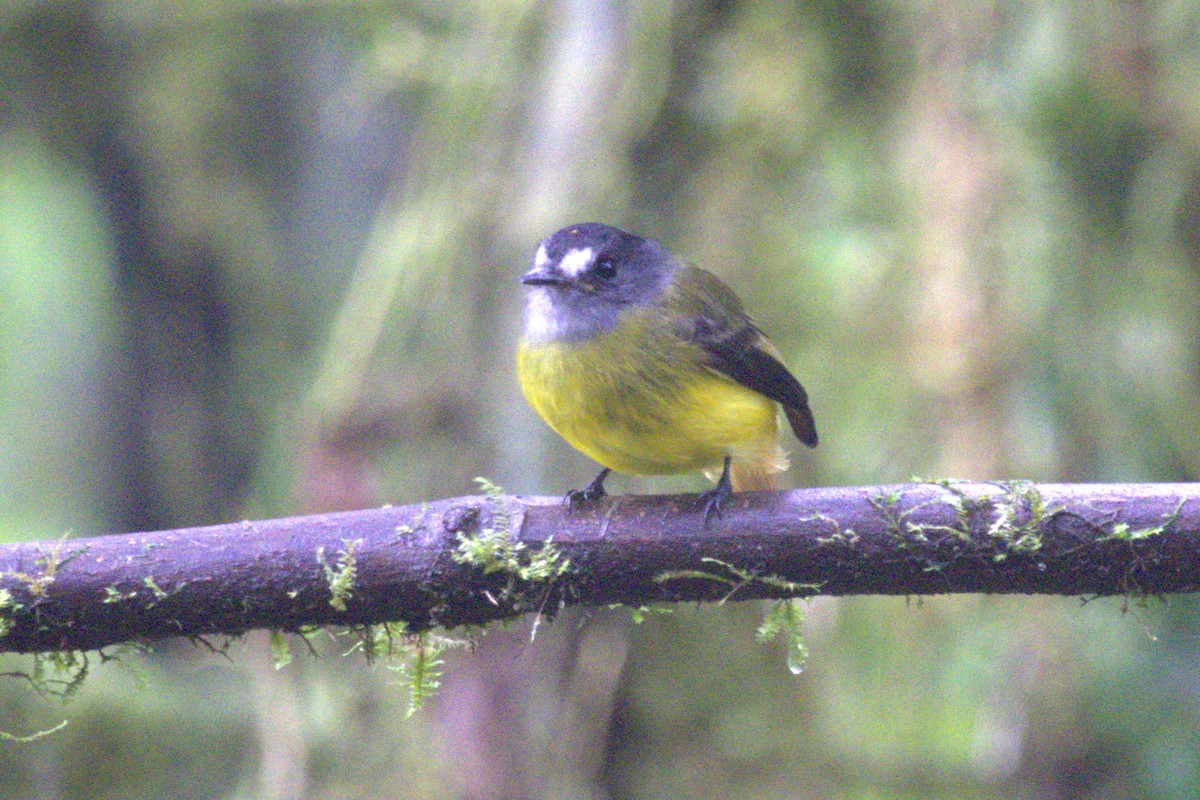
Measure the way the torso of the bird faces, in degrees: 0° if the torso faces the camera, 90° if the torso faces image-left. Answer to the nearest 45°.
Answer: approximately 45°

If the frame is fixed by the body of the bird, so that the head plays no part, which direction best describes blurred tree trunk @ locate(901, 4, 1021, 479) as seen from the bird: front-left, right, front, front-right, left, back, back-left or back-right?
back
